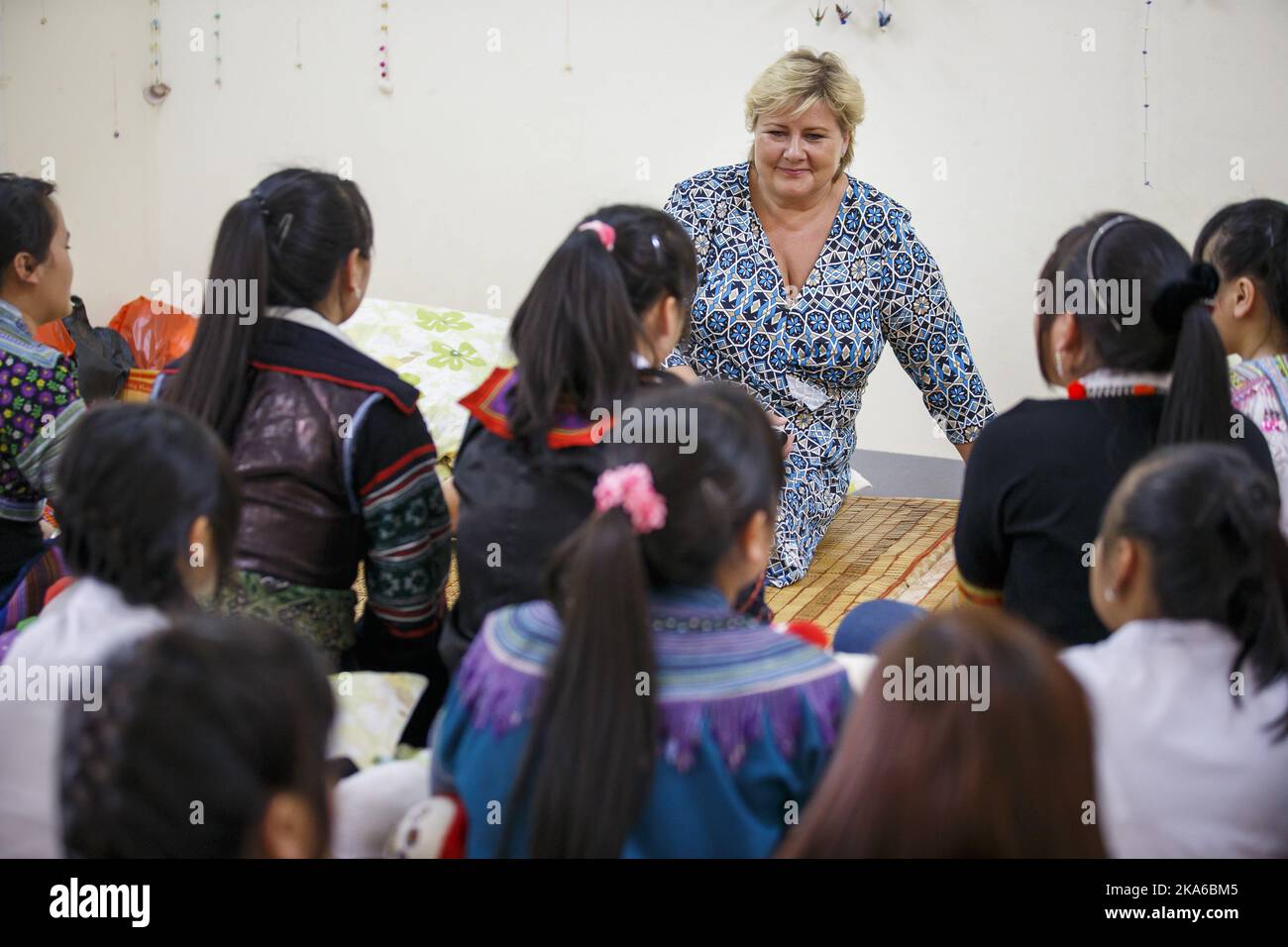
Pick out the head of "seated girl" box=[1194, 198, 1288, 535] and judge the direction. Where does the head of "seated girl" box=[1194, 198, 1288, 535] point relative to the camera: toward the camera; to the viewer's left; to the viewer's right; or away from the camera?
to the viewer's left

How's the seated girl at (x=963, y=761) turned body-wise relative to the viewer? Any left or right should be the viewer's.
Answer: facing away from the viewer

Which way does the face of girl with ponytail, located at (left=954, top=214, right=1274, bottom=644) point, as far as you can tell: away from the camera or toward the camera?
away from the camera

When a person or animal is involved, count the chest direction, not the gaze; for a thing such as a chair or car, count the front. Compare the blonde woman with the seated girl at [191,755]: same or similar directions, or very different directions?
very different directions

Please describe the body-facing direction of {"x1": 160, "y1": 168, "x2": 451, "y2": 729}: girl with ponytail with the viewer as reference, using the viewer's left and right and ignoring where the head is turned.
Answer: facing away from the viewer and to the right of the viewer

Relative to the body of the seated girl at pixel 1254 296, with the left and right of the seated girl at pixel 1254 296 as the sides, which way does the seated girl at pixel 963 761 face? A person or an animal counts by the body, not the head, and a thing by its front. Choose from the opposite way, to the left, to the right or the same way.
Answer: to the right

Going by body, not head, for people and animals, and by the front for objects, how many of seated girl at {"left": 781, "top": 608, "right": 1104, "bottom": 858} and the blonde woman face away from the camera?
1

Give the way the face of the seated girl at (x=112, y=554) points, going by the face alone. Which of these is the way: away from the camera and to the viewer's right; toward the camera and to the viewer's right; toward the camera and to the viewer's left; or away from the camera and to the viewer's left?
away from the camera and to the viewer's right

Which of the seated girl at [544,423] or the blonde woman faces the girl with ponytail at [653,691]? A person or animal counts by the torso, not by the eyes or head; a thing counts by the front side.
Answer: the blonde woman
